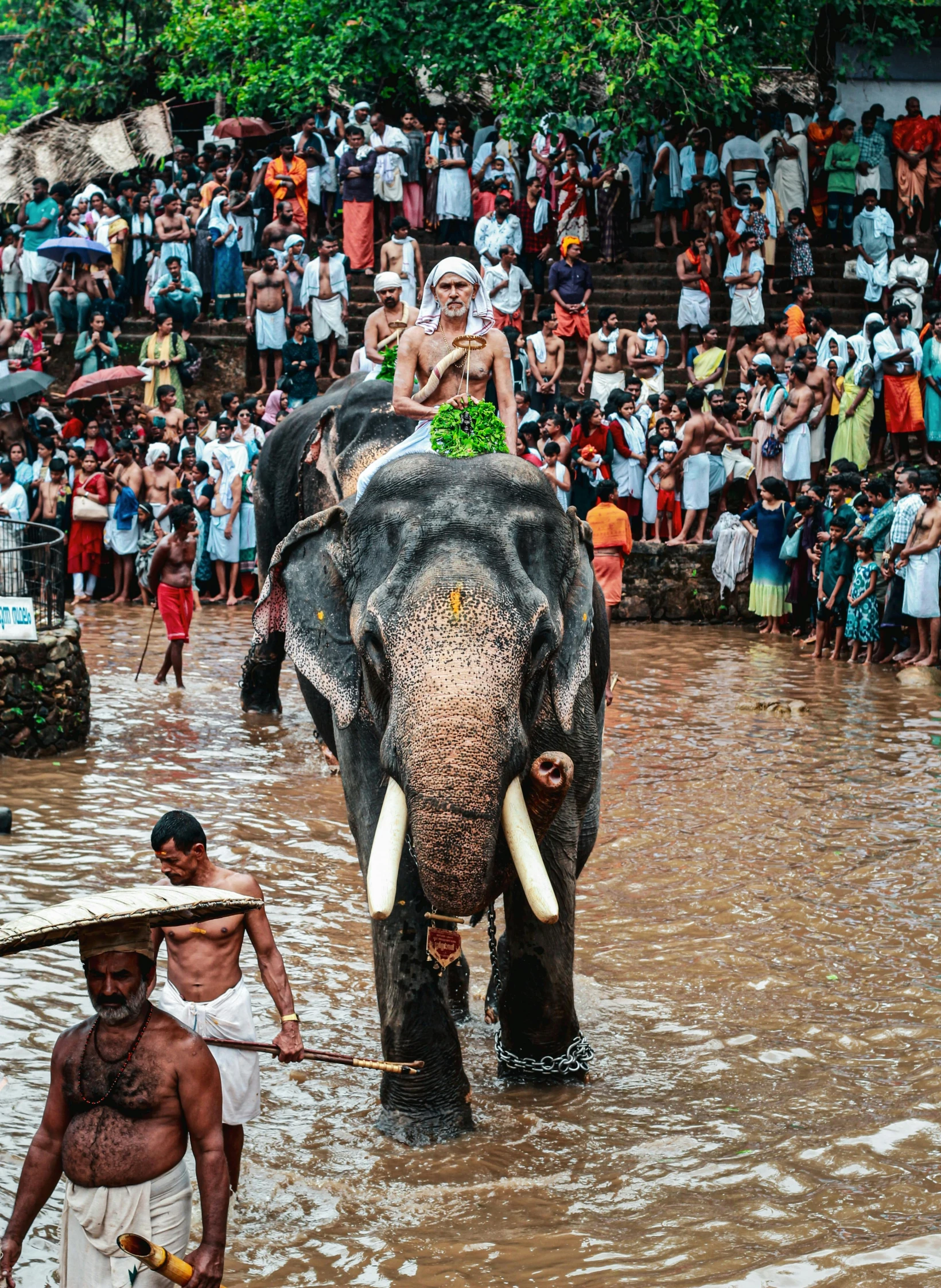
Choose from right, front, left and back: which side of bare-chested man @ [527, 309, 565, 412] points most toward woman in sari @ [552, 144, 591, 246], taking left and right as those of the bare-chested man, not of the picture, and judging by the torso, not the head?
back

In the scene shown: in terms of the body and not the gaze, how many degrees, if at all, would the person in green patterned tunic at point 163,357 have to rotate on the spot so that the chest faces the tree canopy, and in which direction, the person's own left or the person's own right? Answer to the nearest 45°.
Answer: approximately 135° to the person's own left

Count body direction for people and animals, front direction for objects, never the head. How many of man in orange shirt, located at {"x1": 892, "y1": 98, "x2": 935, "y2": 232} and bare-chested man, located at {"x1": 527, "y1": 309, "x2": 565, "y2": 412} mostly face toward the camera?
2

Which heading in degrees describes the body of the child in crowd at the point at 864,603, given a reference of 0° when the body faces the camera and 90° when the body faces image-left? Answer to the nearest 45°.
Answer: approximately 45°
